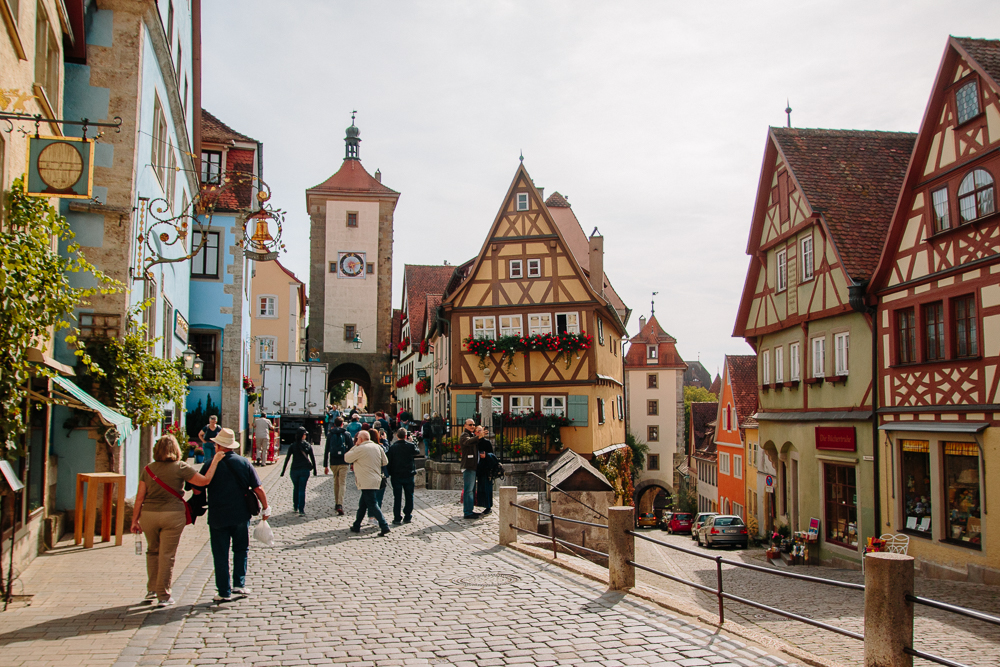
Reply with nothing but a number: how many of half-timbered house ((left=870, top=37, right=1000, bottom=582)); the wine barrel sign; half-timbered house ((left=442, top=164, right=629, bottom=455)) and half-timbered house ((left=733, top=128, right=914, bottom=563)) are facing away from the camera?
0

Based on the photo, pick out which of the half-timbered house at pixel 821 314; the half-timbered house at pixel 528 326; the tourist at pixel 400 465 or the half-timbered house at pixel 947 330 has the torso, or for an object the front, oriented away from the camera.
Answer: the tourist

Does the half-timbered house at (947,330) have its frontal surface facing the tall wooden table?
yes

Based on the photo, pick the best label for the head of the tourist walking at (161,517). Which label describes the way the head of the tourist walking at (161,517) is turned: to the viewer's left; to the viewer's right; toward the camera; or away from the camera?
away from the camera

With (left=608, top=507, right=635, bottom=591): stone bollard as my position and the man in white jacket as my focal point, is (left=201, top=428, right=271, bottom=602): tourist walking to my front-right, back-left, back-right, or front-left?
front-left

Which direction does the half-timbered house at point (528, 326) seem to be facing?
toward the camera

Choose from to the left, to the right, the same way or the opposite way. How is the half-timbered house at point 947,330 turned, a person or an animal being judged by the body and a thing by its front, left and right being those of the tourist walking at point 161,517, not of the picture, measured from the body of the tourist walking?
to the left

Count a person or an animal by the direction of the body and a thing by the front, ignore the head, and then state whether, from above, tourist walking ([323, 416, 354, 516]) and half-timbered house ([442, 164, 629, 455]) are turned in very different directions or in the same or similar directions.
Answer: very different directions

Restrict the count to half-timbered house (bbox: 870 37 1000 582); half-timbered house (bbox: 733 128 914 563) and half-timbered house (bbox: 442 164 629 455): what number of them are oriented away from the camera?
0

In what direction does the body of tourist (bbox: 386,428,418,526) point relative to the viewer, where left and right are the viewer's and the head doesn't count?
facing away from the viewer

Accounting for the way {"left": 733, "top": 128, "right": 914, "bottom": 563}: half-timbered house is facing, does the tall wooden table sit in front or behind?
in front

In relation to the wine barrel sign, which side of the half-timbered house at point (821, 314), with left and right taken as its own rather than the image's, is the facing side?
front

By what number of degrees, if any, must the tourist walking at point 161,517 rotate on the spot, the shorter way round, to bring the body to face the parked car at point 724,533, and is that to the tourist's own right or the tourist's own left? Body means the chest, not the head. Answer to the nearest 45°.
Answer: approximately 45° to the tourist's own right

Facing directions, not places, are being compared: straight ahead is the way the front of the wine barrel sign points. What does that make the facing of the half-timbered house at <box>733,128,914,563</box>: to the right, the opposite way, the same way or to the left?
to the right

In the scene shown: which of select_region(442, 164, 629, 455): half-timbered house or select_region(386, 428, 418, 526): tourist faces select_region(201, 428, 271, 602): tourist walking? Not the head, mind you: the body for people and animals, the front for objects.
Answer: the half-timbered house

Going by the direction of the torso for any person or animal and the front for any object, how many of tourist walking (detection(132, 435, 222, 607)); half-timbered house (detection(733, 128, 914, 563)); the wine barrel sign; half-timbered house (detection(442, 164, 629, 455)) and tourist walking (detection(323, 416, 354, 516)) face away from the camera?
2

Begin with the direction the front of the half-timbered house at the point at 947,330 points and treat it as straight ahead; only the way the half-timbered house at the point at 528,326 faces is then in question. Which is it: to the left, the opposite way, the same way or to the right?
to the left

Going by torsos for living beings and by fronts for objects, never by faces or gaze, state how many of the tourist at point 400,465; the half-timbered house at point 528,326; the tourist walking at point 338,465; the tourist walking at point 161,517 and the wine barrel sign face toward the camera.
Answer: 2

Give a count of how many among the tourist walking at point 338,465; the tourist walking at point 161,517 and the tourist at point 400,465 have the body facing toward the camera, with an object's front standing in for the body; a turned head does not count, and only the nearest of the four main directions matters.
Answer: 0

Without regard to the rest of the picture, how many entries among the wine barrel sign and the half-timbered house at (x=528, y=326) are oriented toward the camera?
2
